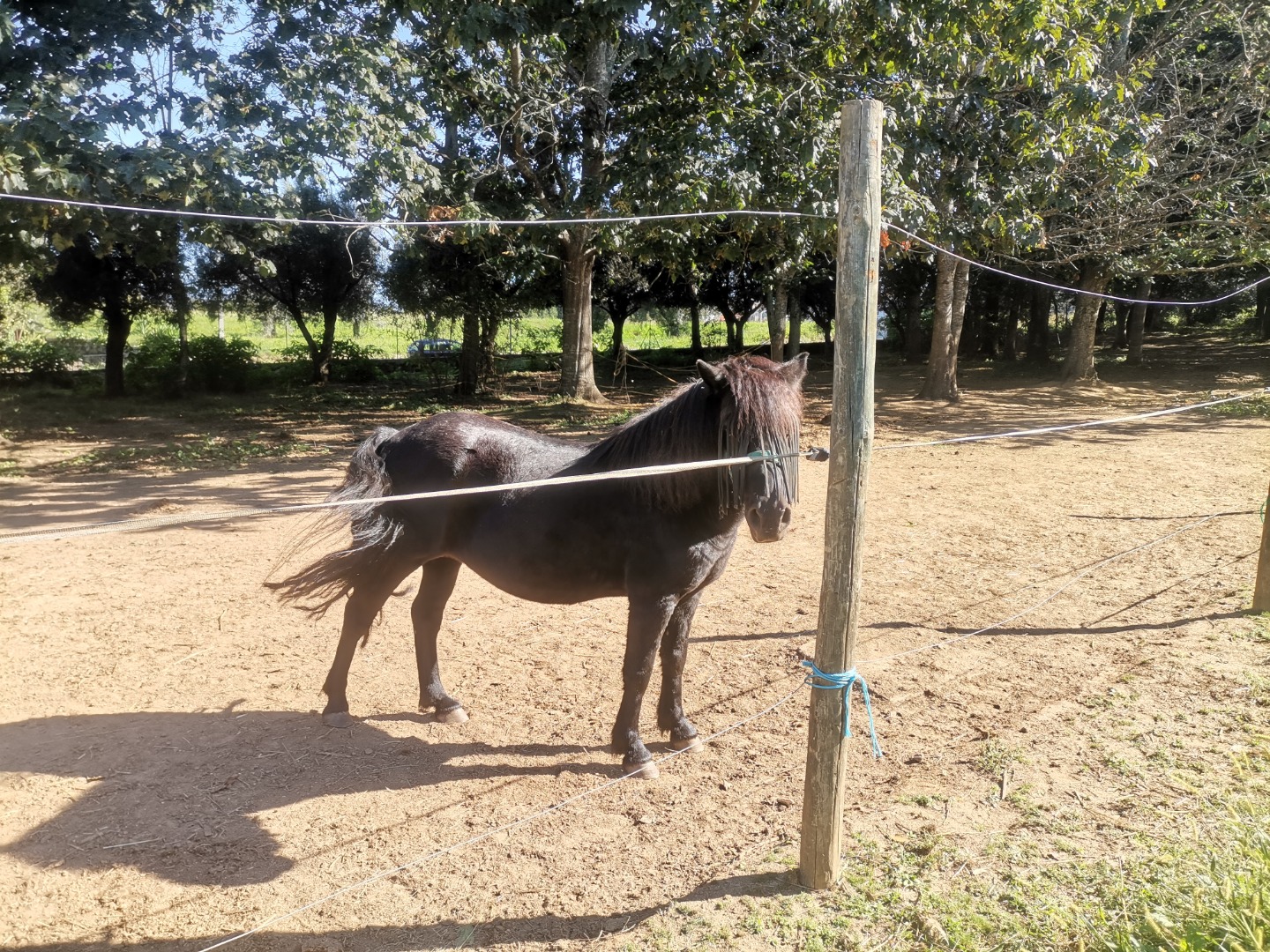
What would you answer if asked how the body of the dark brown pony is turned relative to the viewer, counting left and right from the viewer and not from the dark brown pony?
facing the viewer and to the right of the viewer

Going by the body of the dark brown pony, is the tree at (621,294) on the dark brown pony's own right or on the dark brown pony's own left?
on the dark brown pony's own left

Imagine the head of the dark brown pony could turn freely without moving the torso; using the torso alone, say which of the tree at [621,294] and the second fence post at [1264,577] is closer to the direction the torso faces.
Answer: the second fence post

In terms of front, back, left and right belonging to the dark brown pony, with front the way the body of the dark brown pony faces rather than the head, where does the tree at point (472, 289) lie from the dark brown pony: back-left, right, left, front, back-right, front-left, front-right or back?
back-left

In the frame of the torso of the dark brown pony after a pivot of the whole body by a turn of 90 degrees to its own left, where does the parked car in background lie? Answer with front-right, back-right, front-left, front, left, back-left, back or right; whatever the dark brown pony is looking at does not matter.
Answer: front-left

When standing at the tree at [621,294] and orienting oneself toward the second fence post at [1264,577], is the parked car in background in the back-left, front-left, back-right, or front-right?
back-right

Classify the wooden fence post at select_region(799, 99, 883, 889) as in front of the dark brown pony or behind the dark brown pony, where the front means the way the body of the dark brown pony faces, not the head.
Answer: in front

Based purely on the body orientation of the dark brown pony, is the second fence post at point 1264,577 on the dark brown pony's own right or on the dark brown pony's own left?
on the dark brown pony's own left

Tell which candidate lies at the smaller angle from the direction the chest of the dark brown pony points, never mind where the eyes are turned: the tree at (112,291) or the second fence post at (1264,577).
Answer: the second fence post

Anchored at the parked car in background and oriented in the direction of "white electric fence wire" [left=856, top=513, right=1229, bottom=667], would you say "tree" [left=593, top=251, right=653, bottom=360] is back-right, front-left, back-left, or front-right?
front-left
